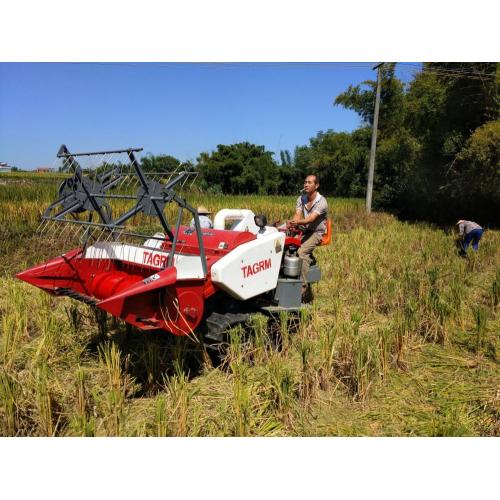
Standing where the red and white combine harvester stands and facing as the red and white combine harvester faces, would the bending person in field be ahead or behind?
behind

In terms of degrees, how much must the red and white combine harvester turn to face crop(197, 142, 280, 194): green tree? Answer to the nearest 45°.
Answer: approximately 135° to its right

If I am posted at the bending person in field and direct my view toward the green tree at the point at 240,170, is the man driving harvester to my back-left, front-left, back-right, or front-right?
back-left

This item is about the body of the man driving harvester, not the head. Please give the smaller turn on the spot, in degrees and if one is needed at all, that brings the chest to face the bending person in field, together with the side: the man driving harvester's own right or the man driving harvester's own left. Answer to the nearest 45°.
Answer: approximately 180°

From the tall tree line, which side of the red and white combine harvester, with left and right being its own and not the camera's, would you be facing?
back

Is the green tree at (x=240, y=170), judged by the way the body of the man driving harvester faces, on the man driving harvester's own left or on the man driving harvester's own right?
on the man driving harvester's own right

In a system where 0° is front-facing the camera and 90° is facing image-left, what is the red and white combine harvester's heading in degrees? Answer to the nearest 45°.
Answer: approximately 45°

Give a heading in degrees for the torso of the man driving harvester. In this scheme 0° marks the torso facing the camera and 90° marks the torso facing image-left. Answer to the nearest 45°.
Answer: approximately 45°
